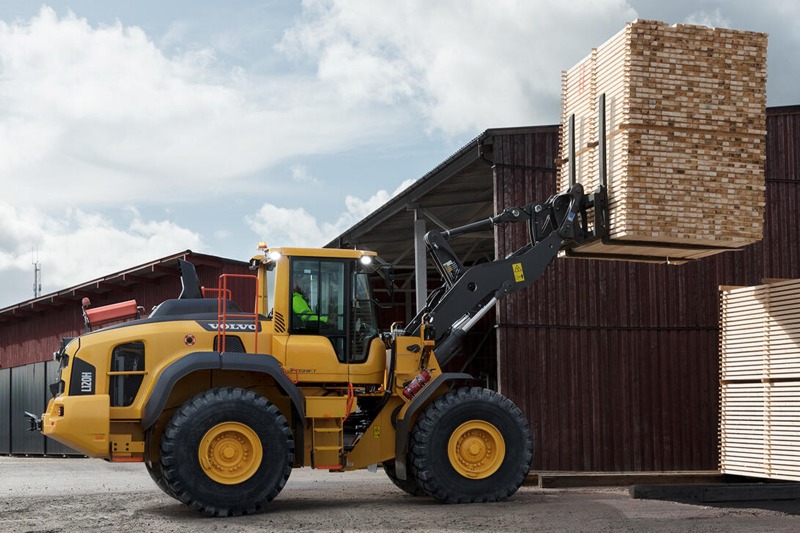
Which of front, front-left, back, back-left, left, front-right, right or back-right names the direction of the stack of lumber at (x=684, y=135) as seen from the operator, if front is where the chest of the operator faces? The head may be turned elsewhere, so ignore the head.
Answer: front

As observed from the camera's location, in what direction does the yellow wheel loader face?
facing to the right of the viewer

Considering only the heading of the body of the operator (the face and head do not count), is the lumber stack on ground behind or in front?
in front

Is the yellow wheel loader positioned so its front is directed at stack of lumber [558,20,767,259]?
yes

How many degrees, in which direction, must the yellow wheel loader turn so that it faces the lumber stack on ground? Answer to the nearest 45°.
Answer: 0° — it already faces it

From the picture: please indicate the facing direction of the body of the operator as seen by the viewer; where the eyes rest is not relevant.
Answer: to the viewer's right
